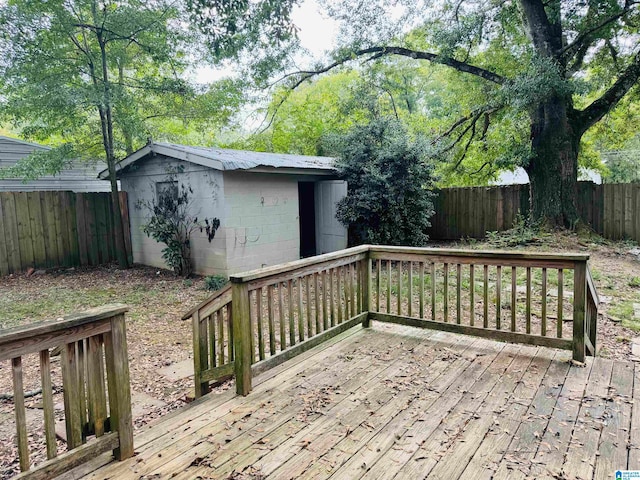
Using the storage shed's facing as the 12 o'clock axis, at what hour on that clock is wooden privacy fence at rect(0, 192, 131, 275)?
The wooden privacy fence is roughly at 5 o'clock from the storage shed.

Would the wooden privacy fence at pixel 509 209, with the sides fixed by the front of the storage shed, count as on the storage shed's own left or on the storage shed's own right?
on the storage shed's own left

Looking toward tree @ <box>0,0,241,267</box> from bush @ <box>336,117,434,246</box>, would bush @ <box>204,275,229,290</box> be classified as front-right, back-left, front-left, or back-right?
front-left

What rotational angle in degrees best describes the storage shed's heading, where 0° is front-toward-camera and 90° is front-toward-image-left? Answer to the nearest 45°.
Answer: approximately 315°

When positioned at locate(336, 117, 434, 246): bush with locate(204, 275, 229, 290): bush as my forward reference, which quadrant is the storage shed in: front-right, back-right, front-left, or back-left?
front-right

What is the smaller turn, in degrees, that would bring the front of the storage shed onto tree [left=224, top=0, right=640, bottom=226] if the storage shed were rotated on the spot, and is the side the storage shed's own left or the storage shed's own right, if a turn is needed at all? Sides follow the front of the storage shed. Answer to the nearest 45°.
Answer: approximately 45° to the storage shed's own left

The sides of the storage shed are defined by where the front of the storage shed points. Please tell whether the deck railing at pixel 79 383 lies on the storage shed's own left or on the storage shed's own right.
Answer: on the storage shed's own right

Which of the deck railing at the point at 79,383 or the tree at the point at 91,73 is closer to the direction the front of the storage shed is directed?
the deck railing

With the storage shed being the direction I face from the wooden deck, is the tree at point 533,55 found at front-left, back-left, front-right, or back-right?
front-right
